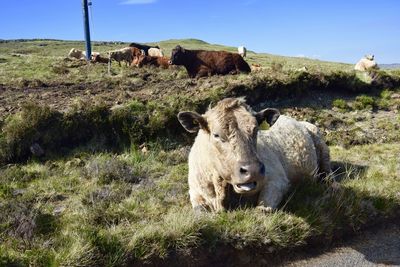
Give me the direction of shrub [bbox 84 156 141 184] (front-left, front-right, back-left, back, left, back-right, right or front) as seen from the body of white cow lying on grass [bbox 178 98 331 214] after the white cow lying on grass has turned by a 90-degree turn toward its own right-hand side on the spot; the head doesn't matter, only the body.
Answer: front

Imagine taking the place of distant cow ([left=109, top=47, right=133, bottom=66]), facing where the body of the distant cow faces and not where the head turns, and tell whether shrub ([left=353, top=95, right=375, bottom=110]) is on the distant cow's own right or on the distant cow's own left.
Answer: on the distant cow's own left

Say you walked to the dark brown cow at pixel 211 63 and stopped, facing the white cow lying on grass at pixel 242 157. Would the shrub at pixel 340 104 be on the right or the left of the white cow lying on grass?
left

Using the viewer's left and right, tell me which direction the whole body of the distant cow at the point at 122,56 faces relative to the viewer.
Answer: facing to the left of the viewer

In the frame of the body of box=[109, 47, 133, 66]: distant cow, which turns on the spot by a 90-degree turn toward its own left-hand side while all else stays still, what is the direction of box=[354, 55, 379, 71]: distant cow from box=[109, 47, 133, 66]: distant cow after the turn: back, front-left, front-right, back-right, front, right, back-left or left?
left

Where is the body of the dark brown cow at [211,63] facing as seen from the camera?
to the viewer's left

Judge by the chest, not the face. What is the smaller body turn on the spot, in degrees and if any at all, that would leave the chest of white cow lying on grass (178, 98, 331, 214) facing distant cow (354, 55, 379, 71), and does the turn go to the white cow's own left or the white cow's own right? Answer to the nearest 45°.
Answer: approximately 135° to the white cow's own right

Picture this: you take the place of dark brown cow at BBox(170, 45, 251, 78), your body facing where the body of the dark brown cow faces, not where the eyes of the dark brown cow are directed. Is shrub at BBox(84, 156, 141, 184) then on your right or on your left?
on your left

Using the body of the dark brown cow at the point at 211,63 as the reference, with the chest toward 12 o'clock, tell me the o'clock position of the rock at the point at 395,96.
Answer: The rock is roughly at 7 o'clock from the dark brown cow.
